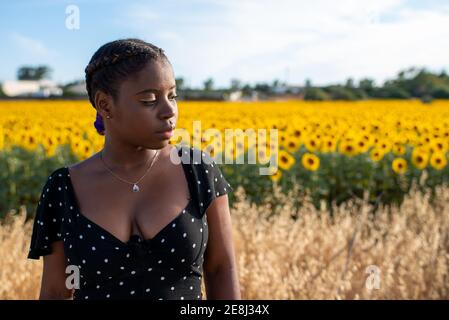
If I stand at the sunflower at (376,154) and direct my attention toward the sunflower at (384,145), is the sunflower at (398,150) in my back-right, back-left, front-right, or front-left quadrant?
front-right

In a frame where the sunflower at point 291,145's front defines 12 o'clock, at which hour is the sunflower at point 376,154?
the sunflower at point 376,154 is roughly at 9 o'clock from the sunflower at point 291,145.

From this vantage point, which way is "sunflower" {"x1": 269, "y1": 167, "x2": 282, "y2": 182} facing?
toward the camera

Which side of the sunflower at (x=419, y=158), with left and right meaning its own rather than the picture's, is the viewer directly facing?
front

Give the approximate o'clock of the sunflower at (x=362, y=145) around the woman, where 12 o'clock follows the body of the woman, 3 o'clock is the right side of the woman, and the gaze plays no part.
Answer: The sunflower is roughly at 7 o'clock from the woman.

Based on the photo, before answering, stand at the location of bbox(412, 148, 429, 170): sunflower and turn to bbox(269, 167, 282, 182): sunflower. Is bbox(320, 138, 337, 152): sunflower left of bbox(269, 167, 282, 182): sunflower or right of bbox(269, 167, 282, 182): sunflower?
right

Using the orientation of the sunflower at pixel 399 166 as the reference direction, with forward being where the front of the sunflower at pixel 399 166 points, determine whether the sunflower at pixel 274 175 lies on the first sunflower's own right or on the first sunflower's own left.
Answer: on the first sunflower's own right

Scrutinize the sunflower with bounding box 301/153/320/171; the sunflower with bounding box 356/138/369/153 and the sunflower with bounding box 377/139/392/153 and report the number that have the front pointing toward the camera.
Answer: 3

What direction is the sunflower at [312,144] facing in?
toward the camera

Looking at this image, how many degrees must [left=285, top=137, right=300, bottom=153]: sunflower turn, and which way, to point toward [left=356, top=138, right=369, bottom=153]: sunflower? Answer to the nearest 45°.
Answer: approximately 90° to its left

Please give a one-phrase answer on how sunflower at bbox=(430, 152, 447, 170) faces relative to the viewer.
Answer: facing the viewer

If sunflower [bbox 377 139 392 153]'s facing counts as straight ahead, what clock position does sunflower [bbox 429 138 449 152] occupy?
sunflower [bbox 429 138 449 152] is roughly at 8 o'clock from sunflower [bbox 377 139 392 153].

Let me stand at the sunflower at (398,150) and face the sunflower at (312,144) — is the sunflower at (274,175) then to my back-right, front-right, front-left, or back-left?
front-left

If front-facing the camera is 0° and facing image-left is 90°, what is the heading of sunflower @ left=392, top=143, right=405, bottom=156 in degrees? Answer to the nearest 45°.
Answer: approximately 0°

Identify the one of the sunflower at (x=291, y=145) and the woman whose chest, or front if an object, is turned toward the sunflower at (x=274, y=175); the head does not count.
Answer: the sunflower at (x=291, y=145)

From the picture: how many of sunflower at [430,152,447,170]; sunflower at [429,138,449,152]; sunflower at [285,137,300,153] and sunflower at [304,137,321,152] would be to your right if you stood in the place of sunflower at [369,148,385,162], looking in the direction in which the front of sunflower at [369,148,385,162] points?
2
